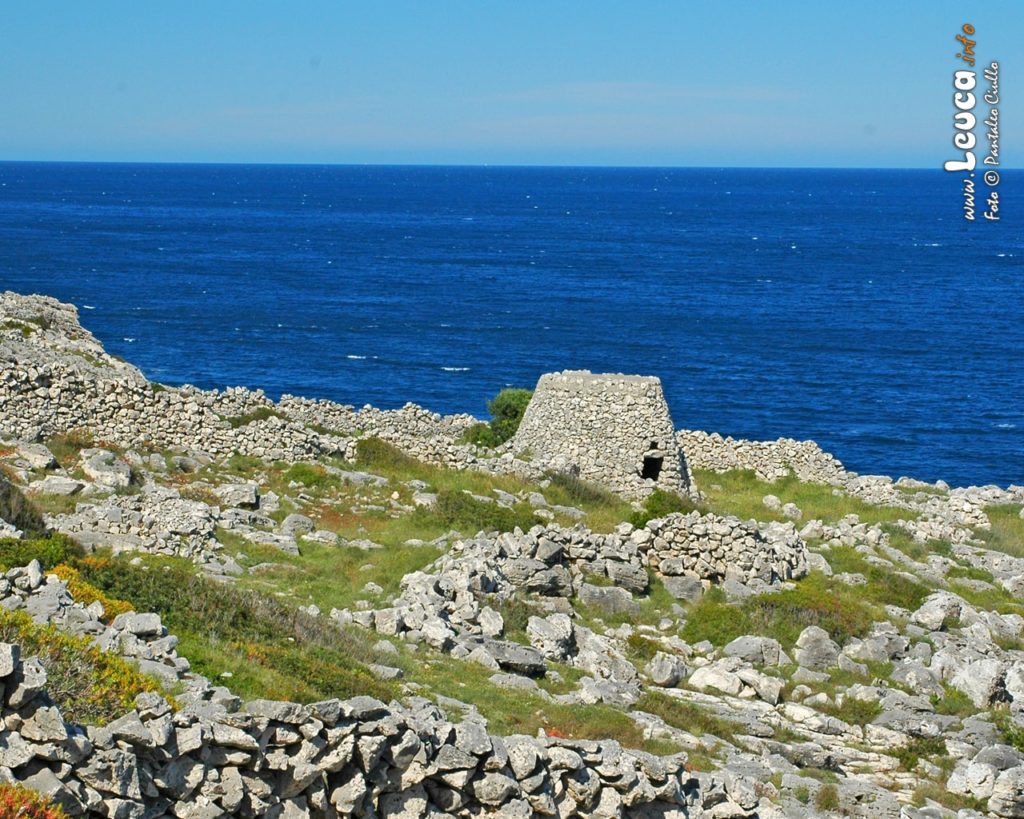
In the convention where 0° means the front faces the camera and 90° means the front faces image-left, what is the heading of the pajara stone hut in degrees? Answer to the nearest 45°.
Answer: approximately 315°

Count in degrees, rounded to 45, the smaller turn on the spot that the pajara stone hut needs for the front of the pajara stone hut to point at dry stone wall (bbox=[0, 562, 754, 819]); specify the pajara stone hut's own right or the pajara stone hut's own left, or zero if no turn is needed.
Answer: approximately 45° to the pajara stone hut's own right

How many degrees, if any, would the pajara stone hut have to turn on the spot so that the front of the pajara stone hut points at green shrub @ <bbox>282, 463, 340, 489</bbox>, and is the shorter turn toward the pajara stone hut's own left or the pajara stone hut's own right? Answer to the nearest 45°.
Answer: approximately 90° to the pajara stone hut's own right

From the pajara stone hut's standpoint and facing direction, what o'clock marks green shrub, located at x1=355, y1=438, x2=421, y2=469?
The green shrub is roughly at 4 o'clock from the pajara stone hut.
